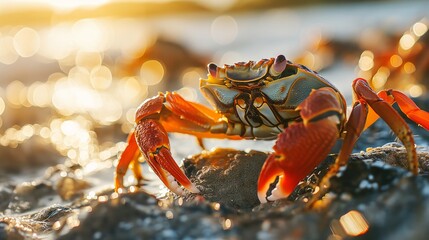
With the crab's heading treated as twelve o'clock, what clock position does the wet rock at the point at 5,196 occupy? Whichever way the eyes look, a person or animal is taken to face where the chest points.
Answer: The wet rock is roughly at 2 o'clock from the crab.

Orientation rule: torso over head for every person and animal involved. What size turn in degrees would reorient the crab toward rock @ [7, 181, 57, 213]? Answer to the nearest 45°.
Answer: approximately 45° to its right

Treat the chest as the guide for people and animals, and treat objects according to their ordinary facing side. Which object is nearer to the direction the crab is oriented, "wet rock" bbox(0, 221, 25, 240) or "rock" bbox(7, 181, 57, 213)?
the wet rock

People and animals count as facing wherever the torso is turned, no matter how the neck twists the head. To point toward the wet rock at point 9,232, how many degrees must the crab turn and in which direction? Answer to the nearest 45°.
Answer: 0° — it already faces it

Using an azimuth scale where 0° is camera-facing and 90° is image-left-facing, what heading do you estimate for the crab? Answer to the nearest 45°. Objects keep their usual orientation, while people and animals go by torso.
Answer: approximately 45°

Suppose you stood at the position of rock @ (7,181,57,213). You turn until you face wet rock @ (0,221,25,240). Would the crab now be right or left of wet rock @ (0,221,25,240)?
left

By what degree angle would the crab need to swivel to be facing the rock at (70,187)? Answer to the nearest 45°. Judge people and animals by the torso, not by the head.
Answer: approximately 90° to its right
